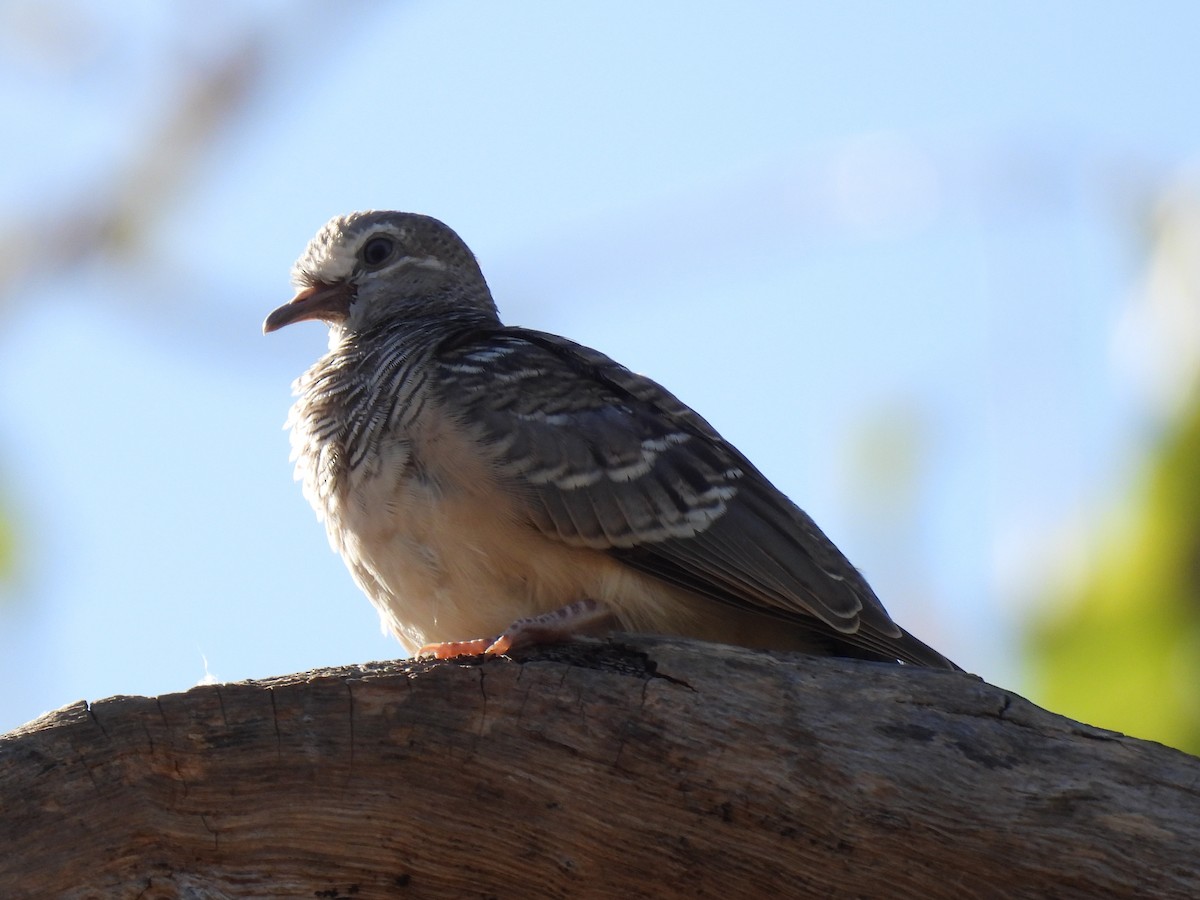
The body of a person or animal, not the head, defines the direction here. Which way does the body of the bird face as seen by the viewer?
to the viewer's left

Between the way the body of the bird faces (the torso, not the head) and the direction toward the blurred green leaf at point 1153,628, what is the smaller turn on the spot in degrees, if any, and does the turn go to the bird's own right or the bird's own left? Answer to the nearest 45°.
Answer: approximately 180°
